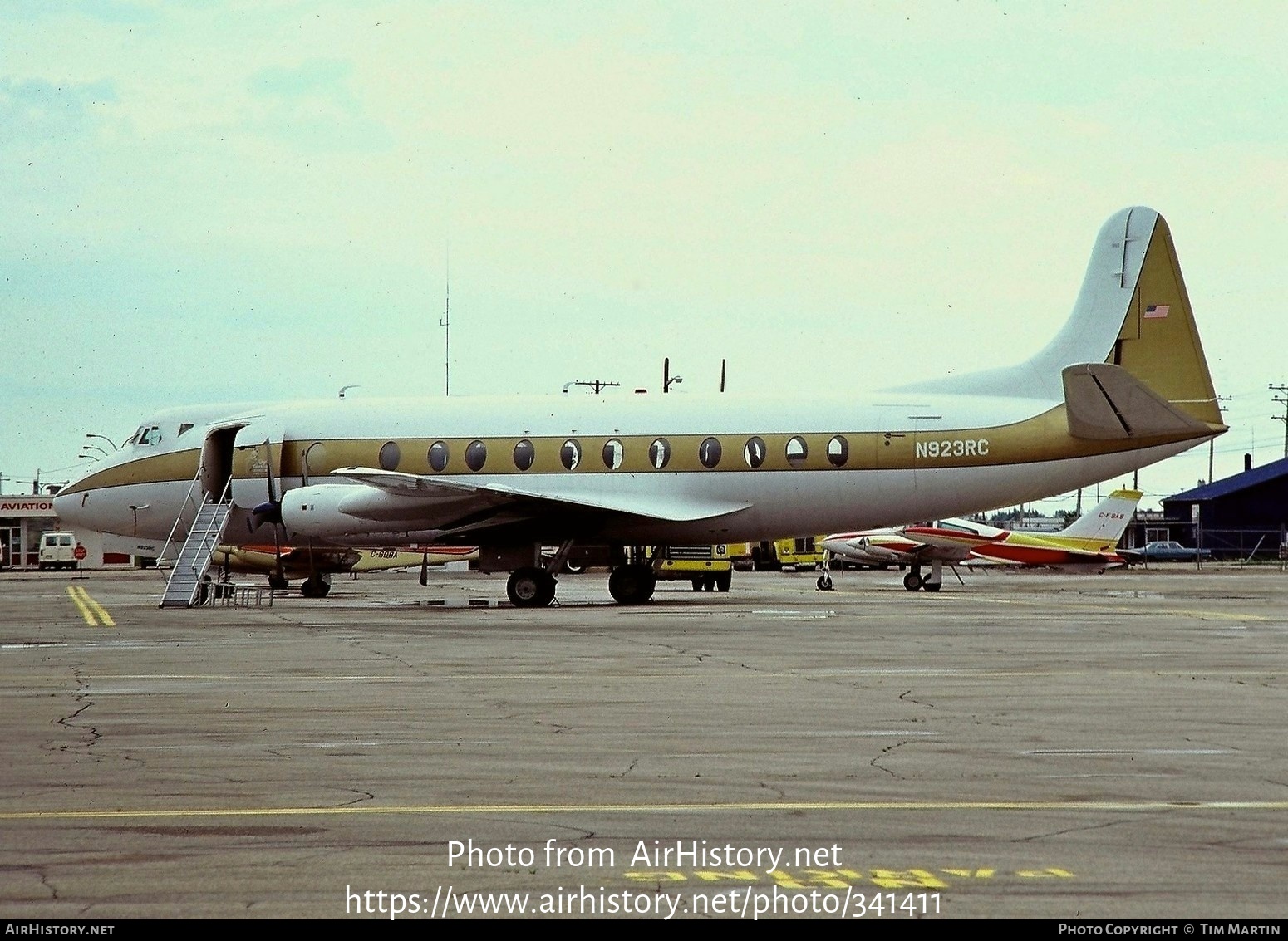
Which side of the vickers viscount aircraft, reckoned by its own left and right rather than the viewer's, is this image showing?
left

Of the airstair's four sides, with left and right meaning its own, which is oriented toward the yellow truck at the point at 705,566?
back

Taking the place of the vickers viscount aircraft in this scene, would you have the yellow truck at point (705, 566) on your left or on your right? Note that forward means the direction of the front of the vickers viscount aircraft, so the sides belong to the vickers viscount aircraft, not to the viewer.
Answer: on your right

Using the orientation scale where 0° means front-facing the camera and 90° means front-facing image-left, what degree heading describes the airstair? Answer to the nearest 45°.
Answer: approximately 45°

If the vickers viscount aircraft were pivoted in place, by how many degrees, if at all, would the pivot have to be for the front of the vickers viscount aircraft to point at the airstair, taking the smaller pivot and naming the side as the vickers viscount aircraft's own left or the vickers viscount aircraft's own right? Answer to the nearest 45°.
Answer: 0° — it already faces it
